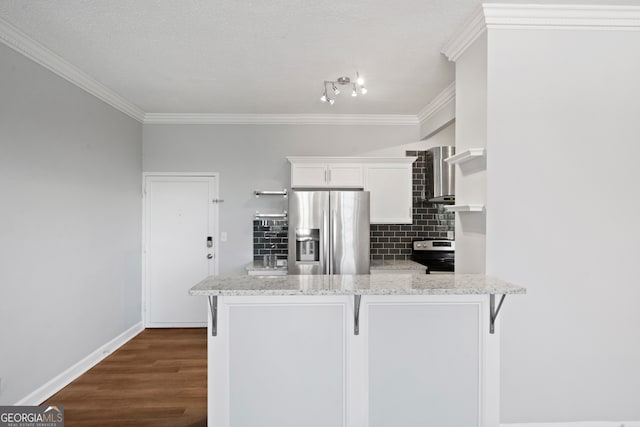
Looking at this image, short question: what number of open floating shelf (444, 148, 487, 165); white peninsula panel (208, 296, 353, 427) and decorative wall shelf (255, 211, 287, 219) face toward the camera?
2

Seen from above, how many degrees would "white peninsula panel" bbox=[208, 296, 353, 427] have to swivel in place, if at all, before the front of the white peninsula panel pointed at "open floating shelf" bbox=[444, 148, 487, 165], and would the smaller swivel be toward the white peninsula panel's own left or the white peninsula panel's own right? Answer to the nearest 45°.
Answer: approximately 90° to the white peninsula panel's own left

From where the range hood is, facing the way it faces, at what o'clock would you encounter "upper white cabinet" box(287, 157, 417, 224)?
The upper white cabinet is roughly at 3 o'clock from the range hood.

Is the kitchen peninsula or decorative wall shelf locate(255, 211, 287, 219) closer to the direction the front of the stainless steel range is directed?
the kitchen peninsula

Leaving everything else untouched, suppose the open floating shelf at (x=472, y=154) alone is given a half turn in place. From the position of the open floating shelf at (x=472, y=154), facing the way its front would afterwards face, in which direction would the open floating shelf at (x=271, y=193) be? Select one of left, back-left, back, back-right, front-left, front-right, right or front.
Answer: back-left

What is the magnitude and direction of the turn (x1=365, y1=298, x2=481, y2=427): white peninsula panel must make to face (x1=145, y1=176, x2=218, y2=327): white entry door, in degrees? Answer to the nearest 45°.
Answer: approximately 135° to its right

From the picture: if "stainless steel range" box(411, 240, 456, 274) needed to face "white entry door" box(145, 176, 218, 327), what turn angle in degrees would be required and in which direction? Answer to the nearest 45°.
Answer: approximately 90° to its right

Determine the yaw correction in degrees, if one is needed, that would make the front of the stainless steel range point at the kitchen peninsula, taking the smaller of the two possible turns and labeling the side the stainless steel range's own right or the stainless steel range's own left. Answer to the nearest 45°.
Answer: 0° — it already faces it

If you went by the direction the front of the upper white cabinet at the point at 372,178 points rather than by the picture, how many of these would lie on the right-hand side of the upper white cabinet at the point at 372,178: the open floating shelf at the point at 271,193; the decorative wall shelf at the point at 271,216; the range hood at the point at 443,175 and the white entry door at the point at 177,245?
3
